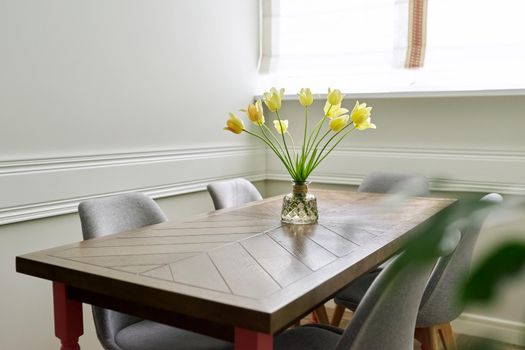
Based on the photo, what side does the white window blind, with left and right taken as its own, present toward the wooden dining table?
front

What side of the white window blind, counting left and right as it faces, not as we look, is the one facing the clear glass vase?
front

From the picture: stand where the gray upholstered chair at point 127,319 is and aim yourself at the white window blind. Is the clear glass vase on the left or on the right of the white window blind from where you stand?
right

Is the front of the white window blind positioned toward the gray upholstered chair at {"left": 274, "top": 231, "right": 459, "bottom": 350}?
yes

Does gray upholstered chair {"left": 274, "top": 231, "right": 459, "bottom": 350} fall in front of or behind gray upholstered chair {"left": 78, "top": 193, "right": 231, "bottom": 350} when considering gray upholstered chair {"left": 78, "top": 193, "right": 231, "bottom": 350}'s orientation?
in front

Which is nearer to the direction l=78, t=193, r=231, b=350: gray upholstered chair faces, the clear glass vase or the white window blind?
the clear glass vase

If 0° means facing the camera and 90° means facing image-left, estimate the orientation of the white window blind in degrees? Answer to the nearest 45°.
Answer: approximately 0°
